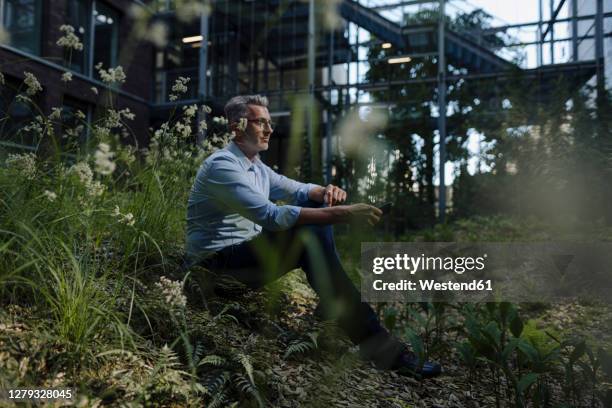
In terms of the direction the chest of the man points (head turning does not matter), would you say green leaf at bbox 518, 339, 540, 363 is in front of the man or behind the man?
in front

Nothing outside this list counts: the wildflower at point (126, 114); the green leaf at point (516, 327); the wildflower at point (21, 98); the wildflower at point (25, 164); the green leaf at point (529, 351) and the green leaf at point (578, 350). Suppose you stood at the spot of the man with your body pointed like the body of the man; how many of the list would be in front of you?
3

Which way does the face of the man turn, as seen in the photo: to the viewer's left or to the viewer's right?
to the viewer's right

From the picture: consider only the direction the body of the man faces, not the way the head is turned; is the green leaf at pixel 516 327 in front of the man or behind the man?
in front

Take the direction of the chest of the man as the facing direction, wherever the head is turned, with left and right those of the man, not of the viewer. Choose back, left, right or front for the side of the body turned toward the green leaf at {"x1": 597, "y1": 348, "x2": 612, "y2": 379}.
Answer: front

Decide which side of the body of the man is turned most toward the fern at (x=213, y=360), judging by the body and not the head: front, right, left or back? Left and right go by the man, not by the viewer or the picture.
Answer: right

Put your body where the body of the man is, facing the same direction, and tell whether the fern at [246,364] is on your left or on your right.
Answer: on your right

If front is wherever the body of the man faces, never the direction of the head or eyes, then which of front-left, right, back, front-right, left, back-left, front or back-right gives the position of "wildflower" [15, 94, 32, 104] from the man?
back

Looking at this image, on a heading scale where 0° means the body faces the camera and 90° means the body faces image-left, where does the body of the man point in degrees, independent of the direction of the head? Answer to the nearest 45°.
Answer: approximately 270°

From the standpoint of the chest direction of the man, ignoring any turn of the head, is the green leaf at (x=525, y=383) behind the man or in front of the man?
in front

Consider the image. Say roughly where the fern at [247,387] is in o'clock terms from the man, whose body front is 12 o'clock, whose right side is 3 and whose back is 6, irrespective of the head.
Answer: The fern is roughly at 3 o'clock from the man.

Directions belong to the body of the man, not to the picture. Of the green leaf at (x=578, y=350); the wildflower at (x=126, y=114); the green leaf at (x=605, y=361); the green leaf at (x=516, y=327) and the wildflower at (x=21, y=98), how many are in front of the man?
3

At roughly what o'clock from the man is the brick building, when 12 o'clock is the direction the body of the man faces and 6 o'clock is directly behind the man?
The brick building is roughly at 8 o'clock from the man.
